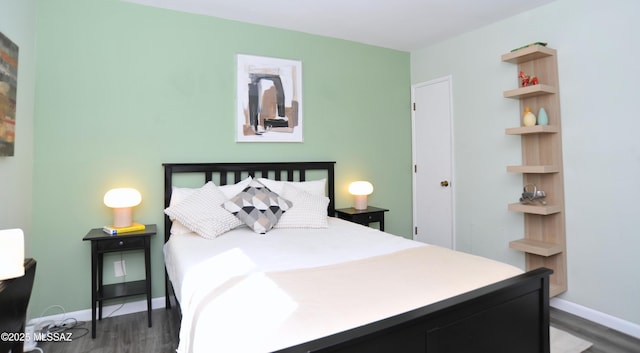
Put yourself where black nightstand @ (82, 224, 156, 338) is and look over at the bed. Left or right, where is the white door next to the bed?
left

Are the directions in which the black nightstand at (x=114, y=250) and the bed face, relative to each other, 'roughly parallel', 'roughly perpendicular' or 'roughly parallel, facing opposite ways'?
roughly parallel

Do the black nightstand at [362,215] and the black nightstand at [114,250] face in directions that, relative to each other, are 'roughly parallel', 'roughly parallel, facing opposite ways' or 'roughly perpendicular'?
roughly parallel

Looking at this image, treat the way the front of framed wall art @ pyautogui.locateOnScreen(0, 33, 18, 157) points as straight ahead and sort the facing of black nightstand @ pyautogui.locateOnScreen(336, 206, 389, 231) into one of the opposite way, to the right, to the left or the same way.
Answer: to the right

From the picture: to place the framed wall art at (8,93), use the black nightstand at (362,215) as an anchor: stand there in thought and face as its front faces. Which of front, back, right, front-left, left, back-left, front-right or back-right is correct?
right

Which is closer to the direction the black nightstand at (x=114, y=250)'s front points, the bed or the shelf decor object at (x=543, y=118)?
the bed

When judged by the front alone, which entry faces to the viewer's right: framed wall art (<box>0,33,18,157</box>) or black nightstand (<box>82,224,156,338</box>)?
the framed wall art

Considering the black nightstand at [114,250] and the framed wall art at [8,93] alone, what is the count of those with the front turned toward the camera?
1

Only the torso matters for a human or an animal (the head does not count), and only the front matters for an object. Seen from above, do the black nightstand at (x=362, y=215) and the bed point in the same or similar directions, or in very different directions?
same or similar directions

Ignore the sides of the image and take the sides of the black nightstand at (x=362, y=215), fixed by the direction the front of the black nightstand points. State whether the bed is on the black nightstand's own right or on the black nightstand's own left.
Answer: on the black nightstand's own right

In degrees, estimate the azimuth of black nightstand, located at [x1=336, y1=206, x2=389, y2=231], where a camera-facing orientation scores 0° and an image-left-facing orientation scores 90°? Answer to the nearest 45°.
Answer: approximately 315°

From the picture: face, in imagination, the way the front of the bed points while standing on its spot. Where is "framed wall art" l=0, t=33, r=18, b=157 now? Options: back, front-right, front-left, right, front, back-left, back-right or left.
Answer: back-right

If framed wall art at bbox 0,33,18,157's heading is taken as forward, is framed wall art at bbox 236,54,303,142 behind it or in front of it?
in front

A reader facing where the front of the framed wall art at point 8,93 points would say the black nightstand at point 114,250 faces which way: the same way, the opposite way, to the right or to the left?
to the right

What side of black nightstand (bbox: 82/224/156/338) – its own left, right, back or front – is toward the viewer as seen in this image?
front

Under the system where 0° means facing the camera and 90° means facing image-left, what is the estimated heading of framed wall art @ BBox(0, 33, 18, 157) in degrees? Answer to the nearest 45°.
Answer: approximately 270°
